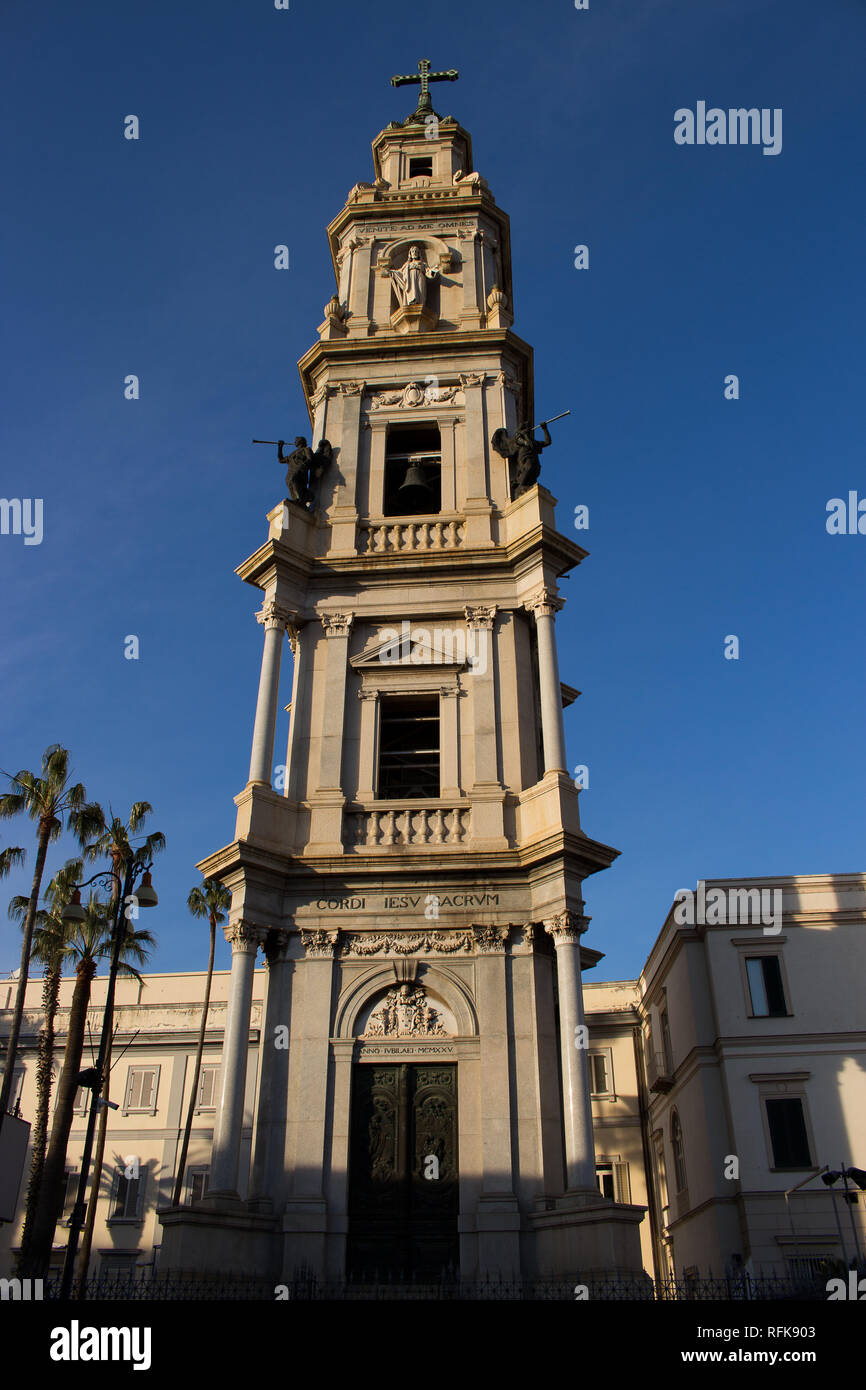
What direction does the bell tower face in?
toward the camera
